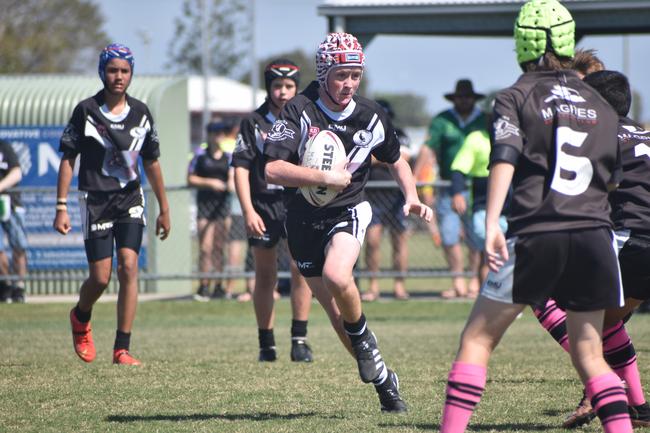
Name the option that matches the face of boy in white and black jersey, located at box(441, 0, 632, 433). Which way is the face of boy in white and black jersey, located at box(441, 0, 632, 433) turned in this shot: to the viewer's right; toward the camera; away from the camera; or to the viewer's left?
away from the camera

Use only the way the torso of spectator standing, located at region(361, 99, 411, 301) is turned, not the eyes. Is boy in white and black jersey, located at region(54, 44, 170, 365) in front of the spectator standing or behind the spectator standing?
in front

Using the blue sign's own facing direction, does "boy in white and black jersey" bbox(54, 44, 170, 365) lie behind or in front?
in front

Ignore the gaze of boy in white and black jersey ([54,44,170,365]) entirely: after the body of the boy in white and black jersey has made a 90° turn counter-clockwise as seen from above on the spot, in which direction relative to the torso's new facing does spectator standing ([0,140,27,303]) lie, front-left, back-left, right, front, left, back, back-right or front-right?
left

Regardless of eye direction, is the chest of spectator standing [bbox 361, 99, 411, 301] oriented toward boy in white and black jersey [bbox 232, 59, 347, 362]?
yes

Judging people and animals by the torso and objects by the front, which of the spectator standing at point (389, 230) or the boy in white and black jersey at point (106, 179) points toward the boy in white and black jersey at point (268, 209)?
the spectator standing

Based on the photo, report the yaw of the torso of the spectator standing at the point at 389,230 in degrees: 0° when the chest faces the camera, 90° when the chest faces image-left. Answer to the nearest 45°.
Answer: approximately 0°

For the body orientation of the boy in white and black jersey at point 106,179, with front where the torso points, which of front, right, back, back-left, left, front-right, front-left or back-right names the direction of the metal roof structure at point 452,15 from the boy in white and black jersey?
back-left
